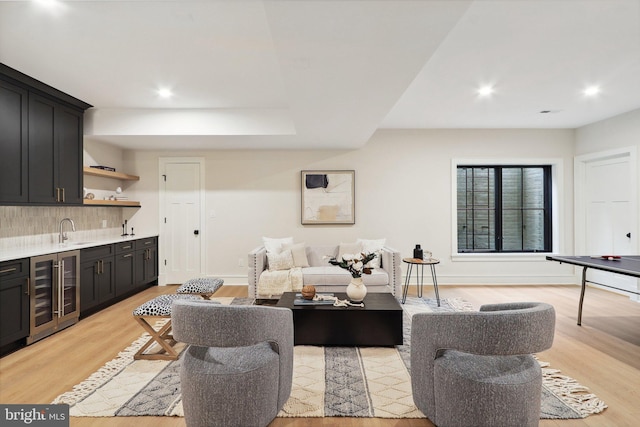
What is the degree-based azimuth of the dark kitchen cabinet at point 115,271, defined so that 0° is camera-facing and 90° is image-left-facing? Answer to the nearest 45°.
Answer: approximately 315°

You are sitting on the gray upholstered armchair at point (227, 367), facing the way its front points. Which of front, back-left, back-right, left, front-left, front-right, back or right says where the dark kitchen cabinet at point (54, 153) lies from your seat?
left

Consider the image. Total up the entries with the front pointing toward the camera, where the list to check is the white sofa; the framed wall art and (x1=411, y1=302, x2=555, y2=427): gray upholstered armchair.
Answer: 2

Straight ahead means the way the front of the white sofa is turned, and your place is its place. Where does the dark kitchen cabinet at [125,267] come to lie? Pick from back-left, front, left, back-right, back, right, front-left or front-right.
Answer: right

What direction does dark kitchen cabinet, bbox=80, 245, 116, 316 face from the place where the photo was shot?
facing the viewer and to the right of the viewer

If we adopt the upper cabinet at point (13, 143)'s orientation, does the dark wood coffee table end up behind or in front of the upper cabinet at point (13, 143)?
in front

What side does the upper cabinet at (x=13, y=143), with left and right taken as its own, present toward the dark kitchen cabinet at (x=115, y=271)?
left

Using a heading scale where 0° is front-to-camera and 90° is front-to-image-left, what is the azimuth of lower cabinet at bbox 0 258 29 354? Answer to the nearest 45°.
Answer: approximately 315°

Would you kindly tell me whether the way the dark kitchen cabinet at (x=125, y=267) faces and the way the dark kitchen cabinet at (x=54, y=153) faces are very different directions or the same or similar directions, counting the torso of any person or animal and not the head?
same or similar directions

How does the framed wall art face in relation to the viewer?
toward the camera

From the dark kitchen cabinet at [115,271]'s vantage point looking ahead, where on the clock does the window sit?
The window is roughly at 11 o'clock from the dark kitchen cabinet.

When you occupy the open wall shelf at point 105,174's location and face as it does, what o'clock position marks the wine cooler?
The wine cooler is roughly at 2 o'clock from the open wall shelf.

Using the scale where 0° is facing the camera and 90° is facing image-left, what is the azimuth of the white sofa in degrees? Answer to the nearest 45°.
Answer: approximately 0°

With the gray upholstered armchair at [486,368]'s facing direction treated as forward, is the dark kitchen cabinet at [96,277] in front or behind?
in front

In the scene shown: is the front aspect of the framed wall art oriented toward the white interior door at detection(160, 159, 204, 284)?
no

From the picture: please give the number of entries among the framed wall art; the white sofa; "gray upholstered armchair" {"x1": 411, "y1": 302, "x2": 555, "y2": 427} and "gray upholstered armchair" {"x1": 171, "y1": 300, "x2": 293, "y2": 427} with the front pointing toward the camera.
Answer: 2

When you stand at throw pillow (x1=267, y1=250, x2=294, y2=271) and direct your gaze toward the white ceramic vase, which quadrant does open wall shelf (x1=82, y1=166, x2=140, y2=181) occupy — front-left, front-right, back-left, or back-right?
back-right

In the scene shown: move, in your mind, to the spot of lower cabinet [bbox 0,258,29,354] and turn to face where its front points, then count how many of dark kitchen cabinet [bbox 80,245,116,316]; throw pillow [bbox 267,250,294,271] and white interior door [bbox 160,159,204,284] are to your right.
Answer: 0

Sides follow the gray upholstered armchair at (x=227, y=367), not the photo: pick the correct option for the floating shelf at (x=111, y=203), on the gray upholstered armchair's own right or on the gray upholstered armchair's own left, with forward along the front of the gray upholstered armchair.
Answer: on the gray upholstered armchair's own left

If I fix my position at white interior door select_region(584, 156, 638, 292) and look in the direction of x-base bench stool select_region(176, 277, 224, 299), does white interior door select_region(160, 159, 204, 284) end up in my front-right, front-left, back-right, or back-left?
front-right

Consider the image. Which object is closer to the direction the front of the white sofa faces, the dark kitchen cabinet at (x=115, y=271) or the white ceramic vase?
the white ceramic vase

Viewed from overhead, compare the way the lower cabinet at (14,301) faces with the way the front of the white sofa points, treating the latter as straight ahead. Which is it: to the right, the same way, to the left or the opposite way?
to the left
